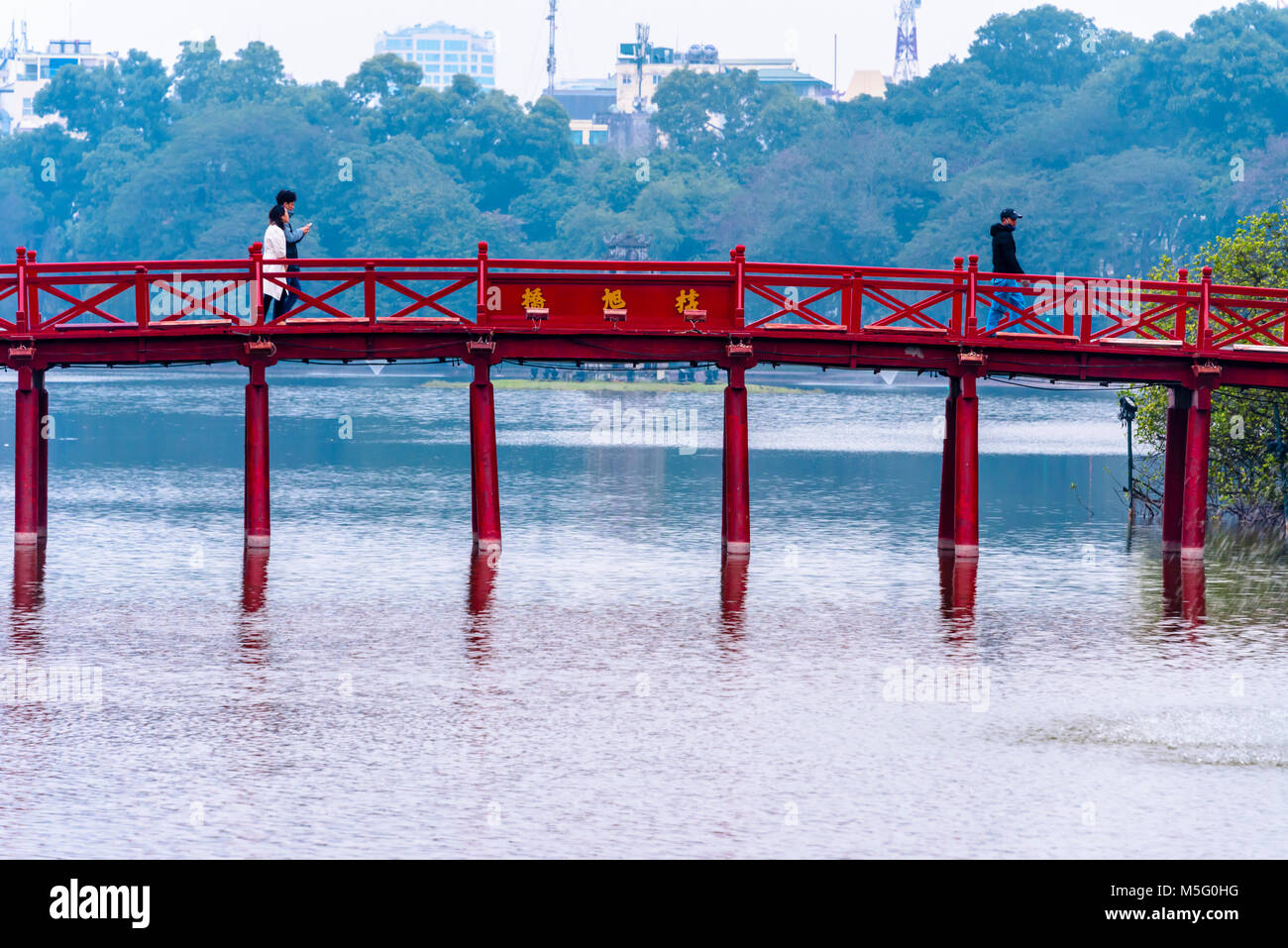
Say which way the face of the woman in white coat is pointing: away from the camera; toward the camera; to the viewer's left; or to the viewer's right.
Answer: to the viewer's right

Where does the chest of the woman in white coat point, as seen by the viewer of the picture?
to the viewer's right

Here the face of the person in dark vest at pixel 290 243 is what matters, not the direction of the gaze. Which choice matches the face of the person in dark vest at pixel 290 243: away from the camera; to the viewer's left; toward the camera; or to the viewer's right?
to the viewer's right

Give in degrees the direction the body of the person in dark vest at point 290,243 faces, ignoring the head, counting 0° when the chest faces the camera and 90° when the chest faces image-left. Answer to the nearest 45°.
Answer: approximately 270°
